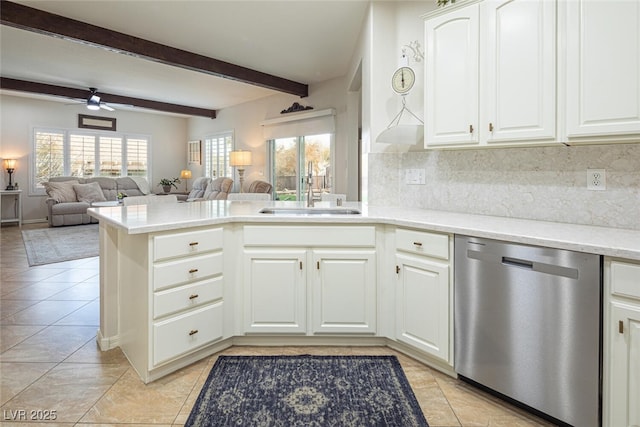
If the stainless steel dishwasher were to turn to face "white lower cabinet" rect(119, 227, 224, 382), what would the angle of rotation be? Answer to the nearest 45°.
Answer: approximately 45° to its right

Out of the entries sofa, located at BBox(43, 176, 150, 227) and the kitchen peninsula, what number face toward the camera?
2

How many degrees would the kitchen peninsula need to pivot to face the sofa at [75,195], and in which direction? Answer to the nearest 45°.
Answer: approximately 135° to its right

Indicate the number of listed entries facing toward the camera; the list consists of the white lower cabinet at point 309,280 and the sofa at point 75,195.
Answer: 2

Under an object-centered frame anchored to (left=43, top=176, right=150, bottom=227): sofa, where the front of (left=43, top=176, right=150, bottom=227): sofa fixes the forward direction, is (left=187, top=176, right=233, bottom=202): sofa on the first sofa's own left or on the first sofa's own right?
on the first sofa's own left

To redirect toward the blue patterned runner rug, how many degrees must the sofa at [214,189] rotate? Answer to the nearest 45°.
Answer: approximately 45° to its left

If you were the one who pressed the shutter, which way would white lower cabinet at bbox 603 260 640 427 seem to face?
facing the viewer and to the left of the viewer

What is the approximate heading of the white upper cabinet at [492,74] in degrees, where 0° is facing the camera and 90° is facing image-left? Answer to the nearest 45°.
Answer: approximately 45°

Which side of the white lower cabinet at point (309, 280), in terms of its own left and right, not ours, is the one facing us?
front
